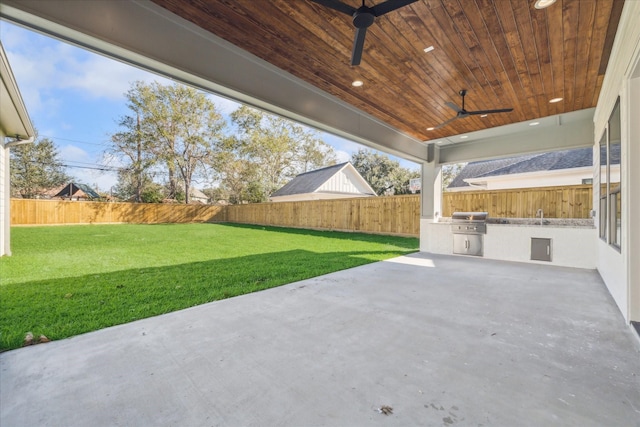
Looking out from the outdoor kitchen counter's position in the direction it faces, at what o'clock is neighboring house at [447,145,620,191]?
The neighboring house is roughly at 6 o'clock from the outdoor kitchen counter.

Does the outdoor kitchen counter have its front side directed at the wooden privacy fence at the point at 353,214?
no

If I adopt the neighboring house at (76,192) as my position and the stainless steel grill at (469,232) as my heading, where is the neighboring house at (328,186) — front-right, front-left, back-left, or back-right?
front-left

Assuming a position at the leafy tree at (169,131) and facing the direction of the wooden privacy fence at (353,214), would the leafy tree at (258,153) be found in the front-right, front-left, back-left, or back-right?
front-left

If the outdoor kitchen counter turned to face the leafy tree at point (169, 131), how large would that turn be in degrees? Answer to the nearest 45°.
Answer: approximately 90° to its right

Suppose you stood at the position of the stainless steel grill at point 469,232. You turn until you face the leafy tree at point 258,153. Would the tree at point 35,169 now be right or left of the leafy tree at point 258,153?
left

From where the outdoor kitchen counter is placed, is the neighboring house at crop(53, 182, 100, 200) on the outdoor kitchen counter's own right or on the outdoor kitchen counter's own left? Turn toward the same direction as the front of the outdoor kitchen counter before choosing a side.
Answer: on the outdoor kitchen counter's own right

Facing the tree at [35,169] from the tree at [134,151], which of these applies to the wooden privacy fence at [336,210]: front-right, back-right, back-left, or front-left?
back-left

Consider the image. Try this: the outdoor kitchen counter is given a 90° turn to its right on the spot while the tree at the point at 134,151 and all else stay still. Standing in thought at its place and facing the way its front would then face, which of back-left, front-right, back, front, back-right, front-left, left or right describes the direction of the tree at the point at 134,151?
front

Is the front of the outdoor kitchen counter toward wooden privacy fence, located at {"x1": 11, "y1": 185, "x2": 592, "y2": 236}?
no

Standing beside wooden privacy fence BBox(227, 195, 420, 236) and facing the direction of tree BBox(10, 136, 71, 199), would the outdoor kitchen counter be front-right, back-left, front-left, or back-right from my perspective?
back-left

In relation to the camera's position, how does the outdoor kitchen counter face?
facing the viewer

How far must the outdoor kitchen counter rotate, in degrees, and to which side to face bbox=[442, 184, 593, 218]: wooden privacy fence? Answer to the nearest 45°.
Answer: approximately 180°

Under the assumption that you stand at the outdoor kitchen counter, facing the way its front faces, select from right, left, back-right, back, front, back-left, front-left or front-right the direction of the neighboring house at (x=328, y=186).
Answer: back-right

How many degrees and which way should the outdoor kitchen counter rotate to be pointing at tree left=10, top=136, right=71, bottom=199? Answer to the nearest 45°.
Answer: approximately 90° to its right

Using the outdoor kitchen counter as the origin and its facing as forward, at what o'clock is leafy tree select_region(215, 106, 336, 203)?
The leafy tree is roughly at 4 o'clock from the outdoor kitchen counter.
